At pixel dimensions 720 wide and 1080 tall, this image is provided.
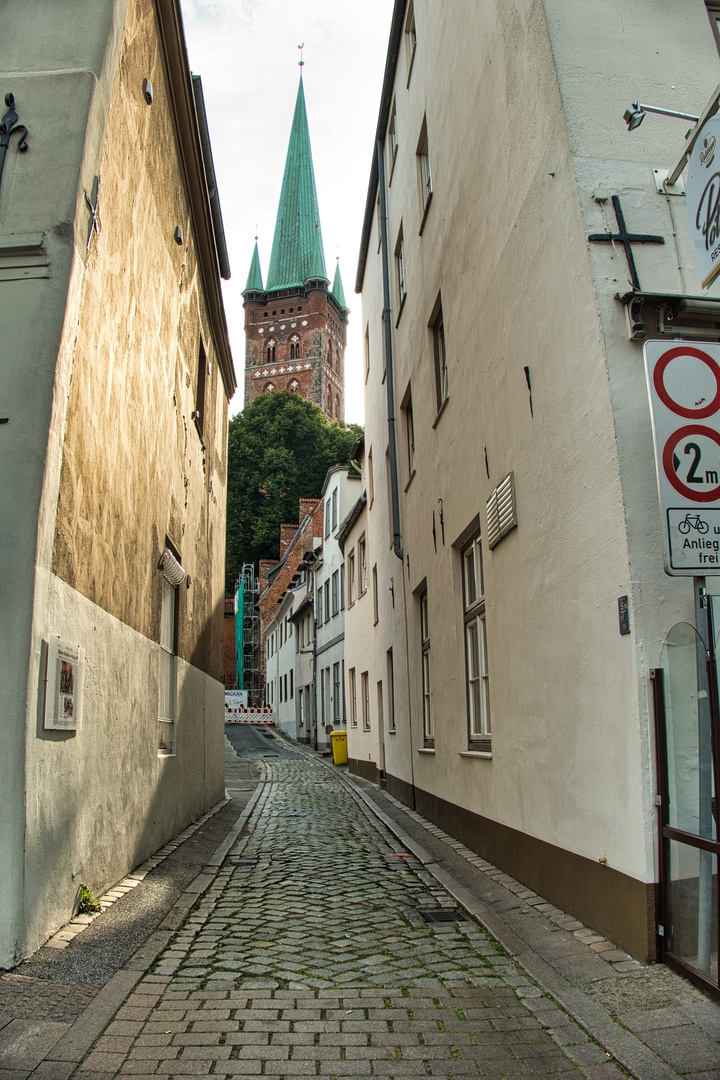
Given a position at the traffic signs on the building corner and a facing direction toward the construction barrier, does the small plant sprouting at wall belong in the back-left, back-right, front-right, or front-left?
front-left

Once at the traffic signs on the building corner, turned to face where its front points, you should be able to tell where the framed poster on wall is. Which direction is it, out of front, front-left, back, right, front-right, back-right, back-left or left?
right

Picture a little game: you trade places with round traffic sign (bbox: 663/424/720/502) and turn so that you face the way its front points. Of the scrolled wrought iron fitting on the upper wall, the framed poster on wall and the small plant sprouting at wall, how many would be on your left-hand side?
0

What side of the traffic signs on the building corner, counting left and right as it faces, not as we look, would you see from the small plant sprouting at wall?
right

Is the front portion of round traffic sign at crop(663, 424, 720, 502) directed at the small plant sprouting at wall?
no

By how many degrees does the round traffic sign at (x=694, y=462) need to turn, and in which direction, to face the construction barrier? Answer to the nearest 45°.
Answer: approximately 135° to its right

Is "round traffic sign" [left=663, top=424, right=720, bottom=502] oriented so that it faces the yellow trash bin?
no

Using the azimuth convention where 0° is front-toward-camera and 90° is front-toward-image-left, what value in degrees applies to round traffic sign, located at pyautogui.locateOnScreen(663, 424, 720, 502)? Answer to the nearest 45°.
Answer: approximately 0°

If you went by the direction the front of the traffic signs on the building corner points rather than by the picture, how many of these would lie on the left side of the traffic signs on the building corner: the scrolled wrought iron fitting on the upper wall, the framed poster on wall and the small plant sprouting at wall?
0

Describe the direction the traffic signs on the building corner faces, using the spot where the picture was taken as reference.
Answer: facing the viewer

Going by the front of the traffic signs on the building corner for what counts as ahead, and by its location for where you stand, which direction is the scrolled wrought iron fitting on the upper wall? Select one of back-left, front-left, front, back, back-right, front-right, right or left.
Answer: right
